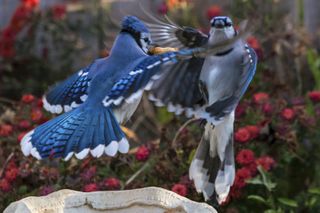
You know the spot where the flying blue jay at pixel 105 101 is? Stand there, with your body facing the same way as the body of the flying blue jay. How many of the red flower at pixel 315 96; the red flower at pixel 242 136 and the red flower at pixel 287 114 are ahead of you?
3

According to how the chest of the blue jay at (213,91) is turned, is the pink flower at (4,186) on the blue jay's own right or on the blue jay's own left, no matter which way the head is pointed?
on the blue jay's own right

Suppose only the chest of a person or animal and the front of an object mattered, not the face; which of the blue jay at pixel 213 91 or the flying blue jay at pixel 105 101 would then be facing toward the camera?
the blue jay

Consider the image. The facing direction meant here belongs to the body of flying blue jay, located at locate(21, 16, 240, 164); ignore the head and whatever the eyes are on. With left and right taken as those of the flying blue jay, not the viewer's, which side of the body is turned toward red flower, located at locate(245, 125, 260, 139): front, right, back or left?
front

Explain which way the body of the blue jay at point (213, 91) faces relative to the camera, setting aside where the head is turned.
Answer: toward the camera

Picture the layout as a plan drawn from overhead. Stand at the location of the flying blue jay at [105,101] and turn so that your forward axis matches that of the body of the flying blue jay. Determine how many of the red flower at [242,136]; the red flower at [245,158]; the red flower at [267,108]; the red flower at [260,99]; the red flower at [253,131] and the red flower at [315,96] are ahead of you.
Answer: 6

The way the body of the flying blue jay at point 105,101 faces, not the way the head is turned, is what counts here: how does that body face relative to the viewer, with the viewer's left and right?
facing away from the viewer and to the right of the viewer

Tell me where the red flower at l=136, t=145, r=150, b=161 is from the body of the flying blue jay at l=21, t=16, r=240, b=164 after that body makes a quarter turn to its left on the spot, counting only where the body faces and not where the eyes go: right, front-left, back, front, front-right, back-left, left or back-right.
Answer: front-right

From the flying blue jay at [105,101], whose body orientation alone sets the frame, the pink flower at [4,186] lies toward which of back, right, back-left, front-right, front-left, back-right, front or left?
left
